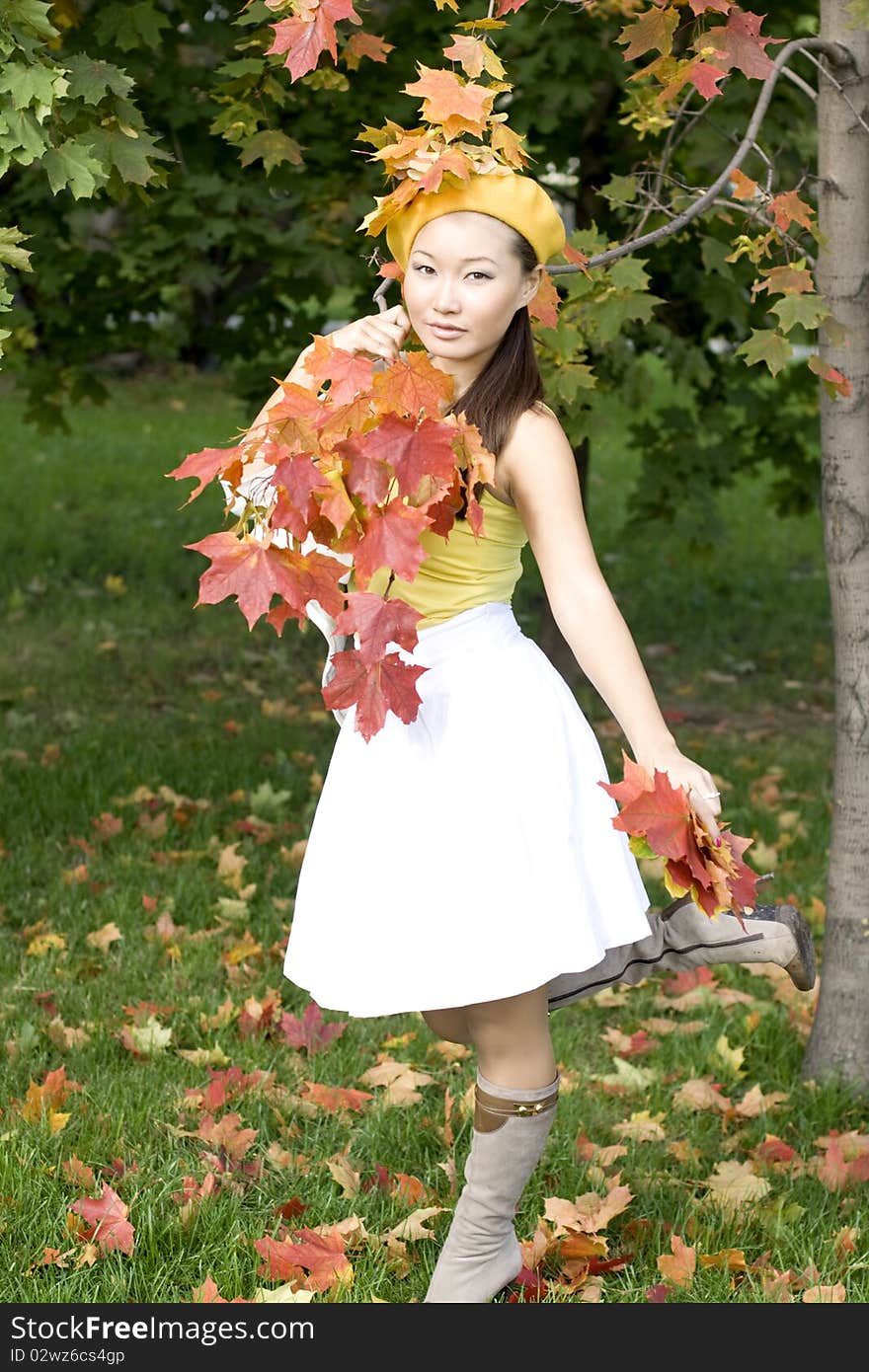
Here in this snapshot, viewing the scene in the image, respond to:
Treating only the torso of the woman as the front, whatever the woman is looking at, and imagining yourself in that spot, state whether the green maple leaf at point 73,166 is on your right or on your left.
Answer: on your right

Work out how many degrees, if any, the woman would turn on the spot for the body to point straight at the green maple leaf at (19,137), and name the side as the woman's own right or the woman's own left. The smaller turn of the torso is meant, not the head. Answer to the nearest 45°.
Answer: approximately 90° to the woman's own right

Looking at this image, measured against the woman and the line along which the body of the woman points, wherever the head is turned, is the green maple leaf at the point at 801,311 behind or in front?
behind

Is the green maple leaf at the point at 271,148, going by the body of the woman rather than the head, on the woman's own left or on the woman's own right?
on the woman's own right

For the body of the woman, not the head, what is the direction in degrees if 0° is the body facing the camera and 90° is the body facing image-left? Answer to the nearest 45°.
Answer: approximately 45°

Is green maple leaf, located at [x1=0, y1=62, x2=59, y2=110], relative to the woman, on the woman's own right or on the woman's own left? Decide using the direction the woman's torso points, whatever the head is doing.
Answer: on the woman's own right

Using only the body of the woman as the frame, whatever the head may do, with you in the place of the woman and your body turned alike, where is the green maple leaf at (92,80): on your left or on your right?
on your right

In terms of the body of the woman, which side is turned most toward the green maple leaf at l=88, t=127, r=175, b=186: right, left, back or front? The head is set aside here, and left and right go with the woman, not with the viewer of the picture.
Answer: right
